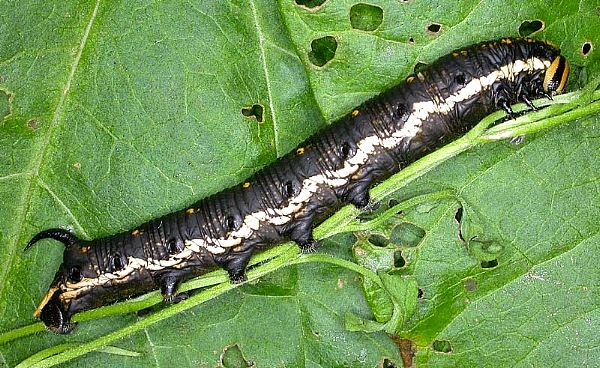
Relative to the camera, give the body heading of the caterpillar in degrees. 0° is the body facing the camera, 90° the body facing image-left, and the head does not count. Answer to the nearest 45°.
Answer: approximately 270°
